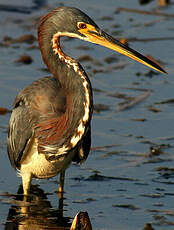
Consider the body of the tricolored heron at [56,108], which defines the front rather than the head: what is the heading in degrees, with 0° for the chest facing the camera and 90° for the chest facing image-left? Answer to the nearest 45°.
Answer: approximately 315°
